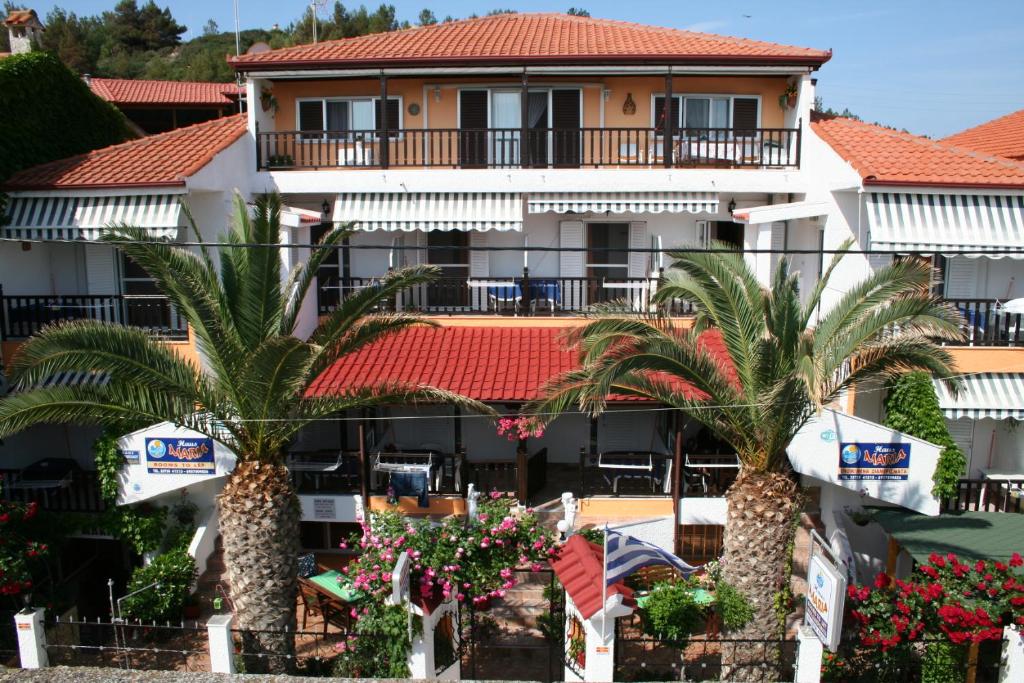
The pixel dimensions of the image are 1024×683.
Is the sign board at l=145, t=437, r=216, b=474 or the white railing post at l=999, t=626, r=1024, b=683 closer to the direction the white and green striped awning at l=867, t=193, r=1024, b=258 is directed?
the white railing post

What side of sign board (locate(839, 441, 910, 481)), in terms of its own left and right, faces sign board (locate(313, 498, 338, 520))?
right

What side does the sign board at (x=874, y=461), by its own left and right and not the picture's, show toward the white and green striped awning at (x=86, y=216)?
right

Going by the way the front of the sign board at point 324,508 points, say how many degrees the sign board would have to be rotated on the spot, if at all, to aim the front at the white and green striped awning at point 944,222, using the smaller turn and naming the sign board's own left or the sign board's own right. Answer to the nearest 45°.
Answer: approximately 90° to the sign board's own left

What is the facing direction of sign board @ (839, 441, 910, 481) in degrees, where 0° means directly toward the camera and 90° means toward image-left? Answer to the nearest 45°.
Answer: approximately 0°

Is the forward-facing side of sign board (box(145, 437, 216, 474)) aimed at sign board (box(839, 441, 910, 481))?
no

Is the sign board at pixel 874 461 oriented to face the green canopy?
no

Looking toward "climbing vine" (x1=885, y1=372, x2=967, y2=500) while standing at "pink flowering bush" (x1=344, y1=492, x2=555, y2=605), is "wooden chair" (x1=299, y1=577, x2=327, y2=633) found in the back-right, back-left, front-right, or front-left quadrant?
back-left

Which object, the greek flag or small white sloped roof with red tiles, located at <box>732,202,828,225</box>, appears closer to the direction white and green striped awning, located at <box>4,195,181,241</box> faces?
the greek flag

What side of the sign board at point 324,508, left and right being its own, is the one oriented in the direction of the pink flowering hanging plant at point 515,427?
left

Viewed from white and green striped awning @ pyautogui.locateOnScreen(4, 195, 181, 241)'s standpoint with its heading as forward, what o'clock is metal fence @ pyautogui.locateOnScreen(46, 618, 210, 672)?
The metal fence is roughly at 12 o'clock from the white and green striped awning.

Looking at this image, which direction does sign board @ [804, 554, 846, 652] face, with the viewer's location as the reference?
facing the viewer and to the left of the viewer

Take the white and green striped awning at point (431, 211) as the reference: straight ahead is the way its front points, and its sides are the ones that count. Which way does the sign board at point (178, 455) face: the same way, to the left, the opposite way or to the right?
the same way

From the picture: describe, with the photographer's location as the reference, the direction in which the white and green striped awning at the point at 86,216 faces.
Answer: facing the viewer

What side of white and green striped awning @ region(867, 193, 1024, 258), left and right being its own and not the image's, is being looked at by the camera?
front

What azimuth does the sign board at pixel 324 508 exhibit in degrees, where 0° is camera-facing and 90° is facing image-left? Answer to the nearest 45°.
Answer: approximately 0°

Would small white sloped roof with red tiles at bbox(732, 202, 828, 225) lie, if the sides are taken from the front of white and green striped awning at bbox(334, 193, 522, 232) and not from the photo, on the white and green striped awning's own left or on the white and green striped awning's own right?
on the white and green striped awning's own left
